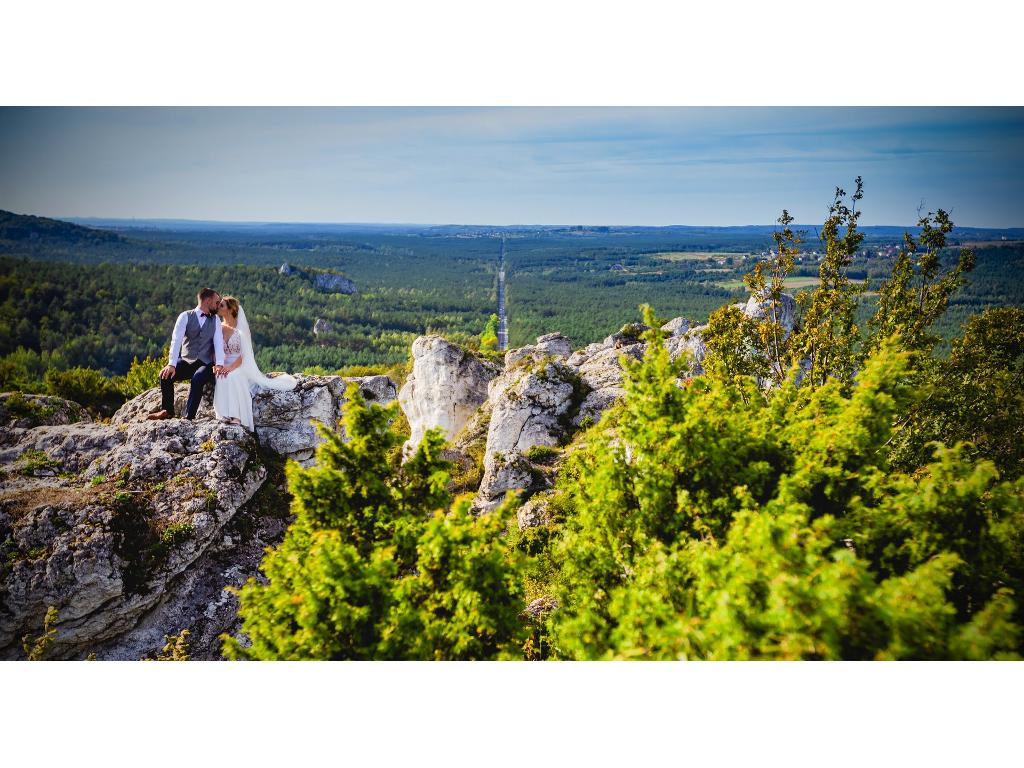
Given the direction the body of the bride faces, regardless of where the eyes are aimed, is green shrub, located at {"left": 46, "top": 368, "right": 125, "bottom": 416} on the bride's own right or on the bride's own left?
on the bride's own right

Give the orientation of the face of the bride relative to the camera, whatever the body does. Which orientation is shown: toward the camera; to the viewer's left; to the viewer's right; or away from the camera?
to the viewer's left

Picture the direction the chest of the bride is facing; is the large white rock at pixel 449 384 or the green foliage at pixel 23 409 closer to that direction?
the green foliage

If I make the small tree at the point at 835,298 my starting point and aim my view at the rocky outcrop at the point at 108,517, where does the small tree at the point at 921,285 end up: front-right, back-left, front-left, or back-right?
back-left

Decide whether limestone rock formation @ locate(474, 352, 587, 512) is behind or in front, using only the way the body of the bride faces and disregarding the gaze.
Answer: behind

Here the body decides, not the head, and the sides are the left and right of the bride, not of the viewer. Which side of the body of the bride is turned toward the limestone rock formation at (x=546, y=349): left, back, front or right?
back

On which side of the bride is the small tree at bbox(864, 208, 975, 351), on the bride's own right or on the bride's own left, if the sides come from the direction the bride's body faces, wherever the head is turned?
on the bride's own left

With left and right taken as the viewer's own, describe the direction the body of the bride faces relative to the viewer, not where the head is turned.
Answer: facing the viewer and to the left of the viewer
